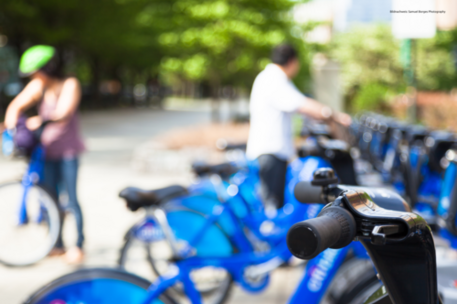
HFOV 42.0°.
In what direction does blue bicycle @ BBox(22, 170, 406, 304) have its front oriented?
to the viewer's right

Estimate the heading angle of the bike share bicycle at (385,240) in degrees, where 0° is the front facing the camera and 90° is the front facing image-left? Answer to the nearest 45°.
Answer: approximately 270°

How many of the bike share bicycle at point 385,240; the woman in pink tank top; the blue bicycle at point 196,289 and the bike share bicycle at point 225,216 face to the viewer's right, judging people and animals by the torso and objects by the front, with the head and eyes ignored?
3

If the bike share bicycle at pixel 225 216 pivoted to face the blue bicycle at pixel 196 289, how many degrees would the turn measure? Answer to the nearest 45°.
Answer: approximately 90° to its right

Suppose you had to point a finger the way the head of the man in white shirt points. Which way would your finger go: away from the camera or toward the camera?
away from the camera

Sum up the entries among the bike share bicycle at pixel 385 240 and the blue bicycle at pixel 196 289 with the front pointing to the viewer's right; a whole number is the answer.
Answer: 2

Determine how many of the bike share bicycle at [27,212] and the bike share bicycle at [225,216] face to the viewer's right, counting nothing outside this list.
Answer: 1

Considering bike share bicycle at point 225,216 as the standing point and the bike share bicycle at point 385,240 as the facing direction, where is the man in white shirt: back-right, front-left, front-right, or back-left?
back-left

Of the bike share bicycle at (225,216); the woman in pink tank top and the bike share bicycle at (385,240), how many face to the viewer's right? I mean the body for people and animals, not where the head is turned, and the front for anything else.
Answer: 2

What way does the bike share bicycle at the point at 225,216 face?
to the viewer's right

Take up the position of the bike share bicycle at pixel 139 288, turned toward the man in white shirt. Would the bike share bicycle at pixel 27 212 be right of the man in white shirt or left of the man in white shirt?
left

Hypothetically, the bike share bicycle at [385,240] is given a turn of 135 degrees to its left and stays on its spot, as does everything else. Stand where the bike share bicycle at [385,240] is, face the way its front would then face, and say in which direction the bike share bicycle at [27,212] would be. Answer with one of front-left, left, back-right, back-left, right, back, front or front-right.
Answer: front
